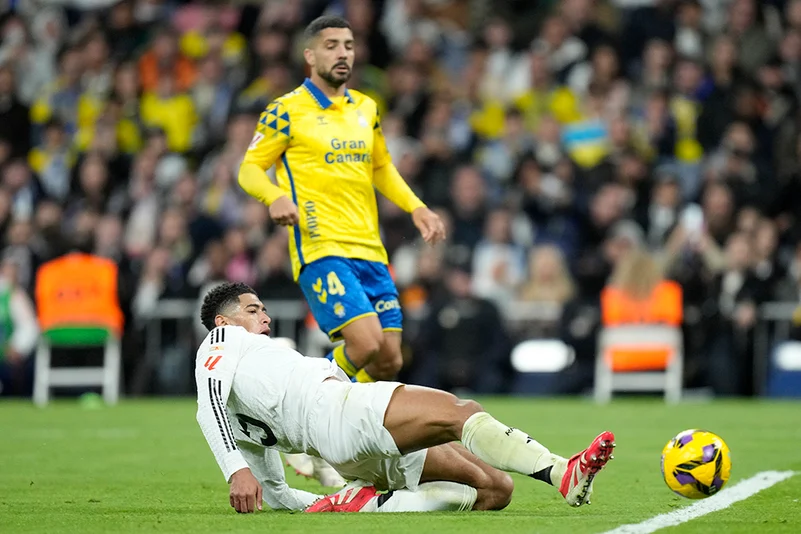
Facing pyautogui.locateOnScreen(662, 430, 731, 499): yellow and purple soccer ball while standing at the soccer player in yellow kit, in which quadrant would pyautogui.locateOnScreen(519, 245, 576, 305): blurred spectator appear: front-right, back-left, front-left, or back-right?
back-left

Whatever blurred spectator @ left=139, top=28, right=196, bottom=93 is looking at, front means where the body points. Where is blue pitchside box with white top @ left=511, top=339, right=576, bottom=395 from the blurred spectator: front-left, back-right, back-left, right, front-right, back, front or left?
front-left

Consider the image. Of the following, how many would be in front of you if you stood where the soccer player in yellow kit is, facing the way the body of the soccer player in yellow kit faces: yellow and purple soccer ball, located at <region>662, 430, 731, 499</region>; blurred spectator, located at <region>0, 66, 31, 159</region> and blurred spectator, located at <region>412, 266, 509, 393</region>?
1

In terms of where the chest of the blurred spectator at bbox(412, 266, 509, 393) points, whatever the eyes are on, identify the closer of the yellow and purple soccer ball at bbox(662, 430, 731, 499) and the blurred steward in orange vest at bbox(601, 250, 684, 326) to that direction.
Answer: the yellow and purple soccer ball

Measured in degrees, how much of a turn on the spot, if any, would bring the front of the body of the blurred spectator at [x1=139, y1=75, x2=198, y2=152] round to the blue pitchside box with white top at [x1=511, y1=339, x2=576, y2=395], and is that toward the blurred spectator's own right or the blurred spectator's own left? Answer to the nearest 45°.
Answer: approximately 45° to the blurred spectator's own left

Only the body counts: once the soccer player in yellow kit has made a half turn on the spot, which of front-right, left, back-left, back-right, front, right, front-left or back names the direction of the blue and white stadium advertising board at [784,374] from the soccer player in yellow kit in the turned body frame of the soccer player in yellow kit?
right

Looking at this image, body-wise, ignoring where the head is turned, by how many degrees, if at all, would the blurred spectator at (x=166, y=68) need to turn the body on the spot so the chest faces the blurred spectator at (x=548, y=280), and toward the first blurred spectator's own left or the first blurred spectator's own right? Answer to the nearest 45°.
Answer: approximately 45° to the first blurred spectator's own left

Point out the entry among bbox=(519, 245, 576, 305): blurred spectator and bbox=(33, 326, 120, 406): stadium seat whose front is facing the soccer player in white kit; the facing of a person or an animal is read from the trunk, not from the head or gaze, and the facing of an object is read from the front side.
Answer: the blurred spectator
